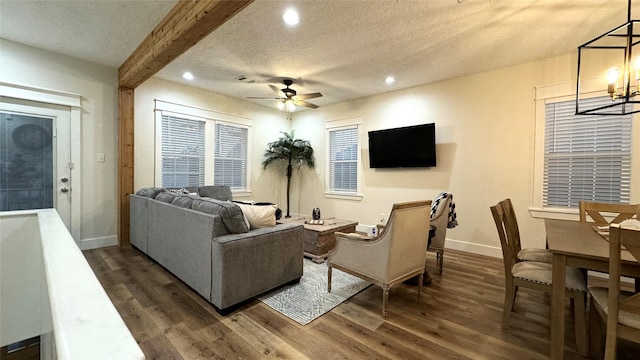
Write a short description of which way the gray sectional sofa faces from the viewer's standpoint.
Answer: facing away from the viewer and to the right of the viewer

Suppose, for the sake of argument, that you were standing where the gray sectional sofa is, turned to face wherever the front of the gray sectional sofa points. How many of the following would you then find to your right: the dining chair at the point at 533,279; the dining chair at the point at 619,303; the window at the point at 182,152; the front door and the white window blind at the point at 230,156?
2

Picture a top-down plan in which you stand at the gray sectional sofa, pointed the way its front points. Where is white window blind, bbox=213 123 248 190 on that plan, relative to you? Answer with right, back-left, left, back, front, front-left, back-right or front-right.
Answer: front-left

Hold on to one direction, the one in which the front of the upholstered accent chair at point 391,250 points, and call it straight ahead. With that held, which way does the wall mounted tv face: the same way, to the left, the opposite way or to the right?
to the left

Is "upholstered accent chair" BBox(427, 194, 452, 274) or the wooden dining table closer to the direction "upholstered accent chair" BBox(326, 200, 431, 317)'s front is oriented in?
the upholstered accent chair

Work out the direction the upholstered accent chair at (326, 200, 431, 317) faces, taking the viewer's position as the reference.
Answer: facing away from the viewer and to the left of the viewer

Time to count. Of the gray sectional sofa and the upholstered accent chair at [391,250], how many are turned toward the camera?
0

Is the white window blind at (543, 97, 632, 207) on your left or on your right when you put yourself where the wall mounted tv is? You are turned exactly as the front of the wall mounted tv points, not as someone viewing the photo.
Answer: on your left

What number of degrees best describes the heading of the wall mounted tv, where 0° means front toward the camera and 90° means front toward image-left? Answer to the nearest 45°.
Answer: approximately 45°

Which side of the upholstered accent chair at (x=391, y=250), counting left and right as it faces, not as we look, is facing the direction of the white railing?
left

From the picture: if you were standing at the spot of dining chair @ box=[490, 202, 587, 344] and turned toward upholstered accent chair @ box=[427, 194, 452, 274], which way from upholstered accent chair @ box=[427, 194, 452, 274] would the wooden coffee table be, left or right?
left

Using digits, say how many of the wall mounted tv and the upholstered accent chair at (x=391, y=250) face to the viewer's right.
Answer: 0

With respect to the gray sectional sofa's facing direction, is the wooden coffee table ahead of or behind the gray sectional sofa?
ahead

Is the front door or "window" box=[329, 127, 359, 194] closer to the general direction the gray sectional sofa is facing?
the window

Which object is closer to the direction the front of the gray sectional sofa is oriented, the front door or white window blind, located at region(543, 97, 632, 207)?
the white window blind
